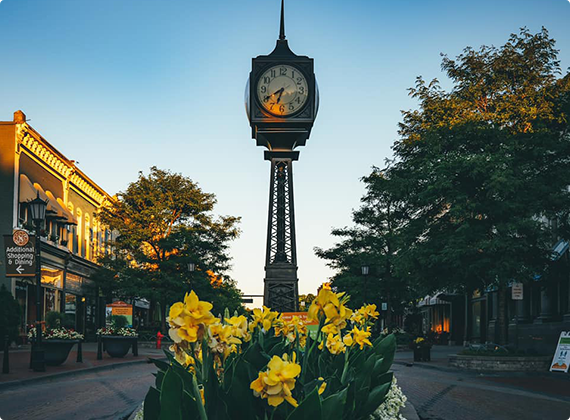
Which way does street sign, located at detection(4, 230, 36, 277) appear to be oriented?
toward the camera

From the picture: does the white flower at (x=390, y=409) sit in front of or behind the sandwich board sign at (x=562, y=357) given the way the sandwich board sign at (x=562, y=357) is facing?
in front

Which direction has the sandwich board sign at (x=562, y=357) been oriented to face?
toward the camera

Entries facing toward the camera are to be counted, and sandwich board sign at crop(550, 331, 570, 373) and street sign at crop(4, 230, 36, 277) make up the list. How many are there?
2

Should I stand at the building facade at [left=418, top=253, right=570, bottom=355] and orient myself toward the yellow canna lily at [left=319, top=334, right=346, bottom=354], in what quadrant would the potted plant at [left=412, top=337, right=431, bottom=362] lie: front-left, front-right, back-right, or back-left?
front-right

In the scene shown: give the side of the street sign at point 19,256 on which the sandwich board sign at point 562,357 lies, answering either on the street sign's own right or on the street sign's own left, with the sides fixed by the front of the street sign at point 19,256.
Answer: on the street sign's own left

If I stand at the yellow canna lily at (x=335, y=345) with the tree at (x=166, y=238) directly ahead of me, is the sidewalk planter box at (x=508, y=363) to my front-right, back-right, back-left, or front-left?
front-right

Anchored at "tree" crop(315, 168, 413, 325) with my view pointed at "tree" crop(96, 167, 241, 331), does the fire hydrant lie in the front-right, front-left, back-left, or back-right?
front-left

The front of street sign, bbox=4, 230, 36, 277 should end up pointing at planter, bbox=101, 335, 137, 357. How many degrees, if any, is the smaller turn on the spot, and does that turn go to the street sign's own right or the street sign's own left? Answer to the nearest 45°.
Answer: approximately 90° to the street sign's own left

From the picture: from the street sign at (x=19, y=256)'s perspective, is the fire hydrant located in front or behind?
behind

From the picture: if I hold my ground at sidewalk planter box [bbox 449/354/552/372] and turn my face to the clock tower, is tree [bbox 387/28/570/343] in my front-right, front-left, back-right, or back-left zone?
front-right
